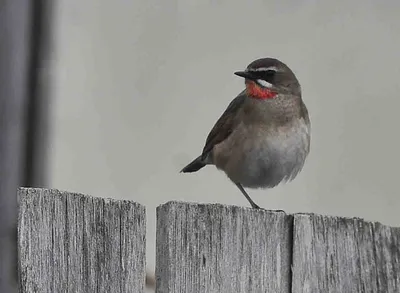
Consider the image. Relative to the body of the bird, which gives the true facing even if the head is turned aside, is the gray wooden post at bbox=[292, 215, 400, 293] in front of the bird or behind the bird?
in front

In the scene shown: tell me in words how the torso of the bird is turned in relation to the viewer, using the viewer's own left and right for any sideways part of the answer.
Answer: facing the viewer and to the right of the viewer

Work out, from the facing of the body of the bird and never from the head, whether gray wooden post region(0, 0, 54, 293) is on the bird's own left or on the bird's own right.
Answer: on the bird's own right

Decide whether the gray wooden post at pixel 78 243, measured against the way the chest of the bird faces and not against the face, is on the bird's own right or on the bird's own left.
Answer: on the bird's own right
